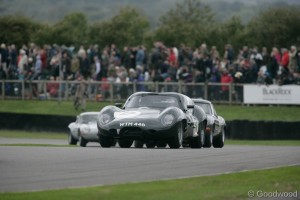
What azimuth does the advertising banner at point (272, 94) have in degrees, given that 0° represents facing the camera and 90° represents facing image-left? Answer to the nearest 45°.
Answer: approximately 0°

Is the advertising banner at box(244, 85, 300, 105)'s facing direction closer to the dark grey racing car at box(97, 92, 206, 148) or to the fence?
the dark grey racing car

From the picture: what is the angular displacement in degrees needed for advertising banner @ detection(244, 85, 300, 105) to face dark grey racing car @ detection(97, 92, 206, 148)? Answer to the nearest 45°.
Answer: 0° — it already faces it

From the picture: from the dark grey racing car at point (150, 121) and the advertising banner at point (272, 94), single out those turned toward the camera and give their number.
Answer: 2

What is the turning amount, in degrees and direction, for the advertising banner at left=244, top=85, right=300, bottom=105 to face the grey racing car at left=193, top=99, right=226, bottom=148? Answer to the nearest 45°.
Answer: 0° — it already faces it

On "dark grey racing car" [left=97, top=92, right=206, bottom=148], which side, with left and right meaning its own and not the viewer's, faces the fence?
back
